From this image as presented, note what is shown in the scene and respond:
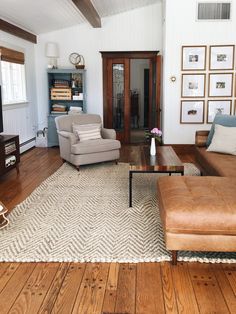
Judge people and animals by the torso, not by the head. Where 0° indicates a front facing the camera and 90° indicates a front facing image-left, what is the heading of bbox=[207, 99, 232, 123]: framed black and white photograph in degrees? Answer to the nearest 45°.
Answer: approximately 0°

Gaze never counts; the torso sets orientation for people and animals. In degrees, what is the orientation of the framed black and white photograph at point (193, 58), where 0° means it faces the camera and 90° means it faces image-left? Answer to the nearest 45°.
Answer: approximately 0°

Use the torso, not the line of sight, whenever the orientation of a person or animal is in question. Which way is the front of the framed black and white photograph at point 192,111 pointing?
toward the camera

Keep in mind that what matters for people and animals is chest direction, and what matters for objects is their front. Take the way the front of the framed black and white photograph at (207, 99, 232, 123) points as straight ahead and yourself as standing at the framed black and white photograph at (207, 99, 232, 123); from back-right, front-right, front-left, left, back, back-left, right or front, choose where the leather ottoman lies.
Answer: front

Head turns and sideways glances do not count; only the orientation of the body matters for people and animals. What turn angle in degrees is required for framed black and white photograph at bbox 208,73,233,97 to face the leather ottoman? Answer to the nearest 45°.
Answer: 0° — it already faces it

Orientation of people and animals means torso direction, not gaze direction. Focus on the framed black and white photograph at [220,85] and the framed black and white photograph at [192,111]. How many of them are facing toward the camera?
2

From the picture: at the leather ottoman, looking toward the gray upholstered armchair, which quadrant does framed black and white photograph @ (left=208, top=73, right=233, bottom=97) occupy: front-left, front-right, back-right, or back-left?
front-right

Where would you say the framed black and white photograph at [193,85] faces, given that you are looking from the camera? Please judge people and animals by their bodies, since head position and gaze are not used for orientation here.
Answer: facing the viewer

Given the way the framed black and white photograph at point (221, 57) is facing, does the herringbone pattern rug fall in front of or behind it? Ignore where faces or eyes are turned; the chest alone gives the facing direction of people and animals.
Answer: in front

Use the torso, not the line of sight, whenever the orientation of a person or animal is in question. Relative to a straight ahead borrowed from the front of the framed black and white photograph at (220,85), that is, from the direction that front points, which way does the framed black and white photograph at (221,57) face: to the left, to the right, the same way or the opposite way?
the same way

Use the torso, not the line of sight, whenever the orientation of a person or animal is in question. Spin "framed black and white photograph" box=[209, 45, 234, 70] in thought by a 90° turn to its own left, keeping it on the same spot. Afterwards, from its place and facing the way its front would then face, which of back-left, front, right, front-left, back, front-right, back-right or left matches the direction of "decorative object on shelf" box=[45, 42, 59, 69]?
back

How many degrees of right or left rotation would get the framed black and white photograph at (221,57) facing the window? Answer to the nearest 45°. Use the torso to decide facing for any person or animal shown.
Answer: approximately 90° to its right

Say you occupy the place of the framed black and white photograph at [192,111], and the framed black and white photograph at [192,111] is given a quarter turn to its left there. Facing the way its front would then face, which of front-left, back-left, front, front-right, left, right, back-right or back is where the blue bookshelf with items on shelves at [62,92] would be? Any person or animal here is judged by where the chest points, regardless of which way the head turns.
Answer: back

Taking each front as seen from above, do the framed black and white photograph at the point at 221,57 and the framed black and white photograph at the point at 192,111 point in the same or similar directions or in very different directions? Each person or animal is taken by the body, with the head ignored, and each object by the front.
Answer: same or similar directions

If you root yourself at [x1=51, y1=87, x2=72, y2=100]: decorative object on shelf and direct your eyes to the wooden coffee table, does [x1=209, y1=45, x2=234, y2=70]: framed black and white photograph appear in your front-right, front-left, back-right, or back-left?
front-left

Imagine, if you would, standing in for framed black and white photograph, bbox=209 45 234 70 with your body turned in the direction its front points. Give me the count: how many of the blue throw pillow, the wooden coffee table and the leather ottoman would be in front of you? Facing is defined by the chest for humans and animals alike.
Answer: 3

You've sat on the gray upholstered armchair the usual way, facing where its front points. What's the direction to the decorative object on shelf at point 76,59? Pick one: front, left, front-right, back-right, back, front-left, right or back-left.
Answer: back-left
